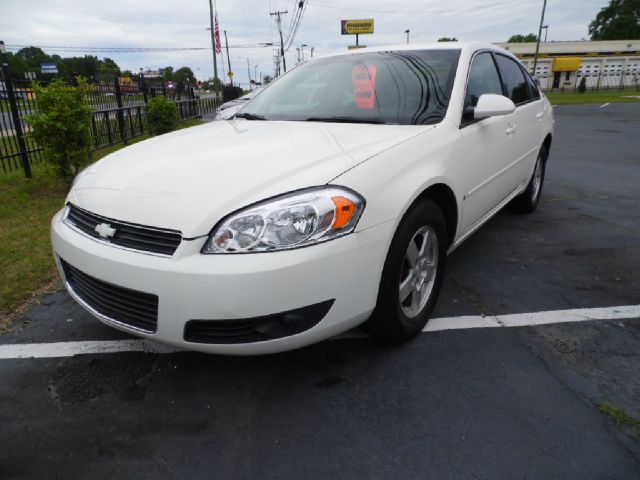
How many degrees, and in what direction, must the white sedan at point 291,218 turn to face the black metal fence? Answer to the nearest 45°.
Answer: approximately 90° to its right

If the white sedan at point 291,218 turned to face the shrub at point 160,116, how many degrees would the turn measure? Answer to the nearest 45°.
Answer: approximately 135° to its right

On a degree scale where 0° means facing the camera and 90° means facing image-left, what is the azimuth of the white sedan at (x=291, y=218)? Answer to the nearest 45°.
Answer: approximately 45°

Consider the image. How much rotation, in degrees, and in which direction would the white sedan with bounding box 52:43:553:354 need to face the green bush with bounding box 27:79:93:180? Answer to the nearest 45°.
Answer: approximately 90° to its right
